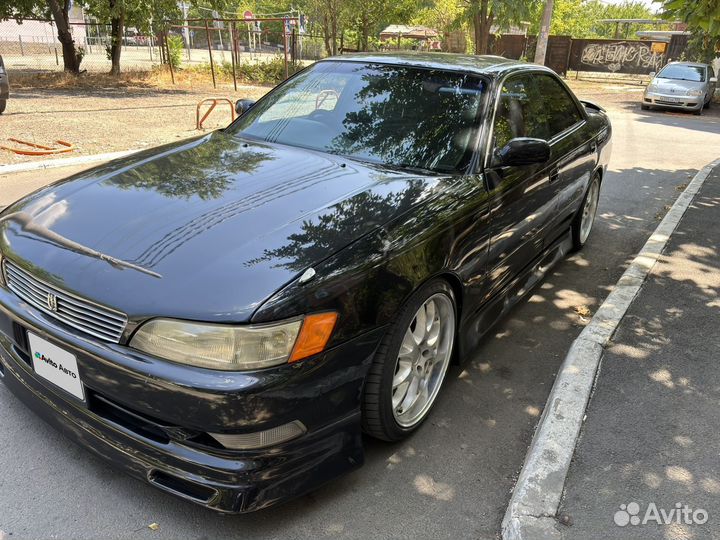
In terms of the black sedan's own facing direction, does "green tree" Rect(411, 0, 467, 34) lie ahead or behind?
behind

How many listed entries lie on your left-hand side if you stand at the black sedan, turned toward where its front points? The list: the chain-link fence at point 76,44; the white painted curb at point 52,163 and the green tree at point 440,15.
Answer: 0

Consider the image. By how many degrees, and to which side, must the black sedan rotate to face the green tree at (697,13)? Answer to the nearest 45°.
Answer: approximately 180°

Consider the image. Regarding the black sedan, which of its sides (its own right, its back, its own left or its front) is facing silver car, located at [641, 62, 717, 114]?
back

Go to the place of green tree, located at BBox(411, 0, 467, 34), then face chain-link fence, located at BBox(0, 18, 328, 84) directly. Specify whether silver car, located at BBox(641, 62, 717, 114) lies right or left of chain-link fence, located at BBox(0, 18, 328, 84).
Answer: left

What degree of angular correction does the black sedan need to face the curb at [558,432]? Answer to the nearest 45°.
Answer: approximately 135° to its left

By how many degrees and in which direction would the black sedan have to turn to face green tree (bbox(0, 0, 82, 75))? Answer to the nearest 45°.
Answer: approximately 135° to its right

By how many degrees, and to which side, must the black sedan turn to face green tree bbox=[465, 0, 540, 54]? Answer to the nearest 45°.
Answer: approximately 135° to its right

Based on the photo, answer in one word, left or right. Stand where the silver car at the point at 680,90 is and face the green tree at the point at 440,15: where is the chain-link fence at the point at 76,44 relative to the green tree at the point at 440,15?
left

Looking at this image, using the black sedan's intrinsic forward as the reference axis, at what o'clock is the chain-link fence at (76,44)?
The chain-link fence is roughly at 4 o'clock from the black sedan.

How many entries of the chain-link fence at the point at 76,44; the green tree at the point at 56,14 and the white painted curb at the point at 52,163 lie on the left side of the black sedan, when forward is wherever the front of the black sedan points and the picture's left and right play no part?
0

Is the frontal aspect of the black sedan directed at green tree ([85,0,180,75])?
no

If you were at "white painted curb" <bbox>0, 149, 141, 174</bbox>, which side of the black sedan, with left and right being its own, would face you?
right

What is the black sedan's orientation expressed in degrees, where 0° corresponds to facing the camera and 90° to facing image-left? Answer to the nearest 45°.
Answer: approximately 45°

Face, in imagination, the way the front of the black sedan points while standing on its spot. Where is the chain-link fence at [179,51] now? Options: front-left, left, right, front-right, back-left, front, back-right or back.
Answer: back-right
